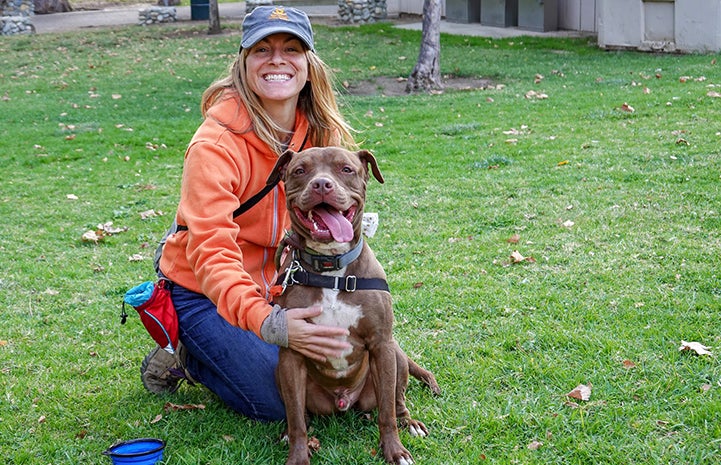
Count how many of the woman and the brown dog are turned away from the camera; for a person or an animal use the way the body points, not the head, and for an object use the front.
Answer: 0

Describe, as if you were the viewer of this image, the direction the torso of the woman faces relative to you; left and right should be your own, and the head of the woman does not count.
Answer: facing the viewer and to the right of the viewer

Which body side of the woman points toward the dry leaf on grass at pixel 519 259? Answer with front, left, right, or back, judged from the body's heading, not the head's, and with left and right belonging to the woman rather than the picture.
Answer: left

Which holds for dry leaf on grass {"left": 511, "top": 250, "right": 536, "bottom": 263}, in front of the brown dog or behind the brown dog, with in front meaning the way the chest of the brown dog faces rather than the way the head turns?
behind

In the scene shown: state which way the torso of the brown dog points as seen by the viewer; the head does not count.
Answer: toward the camera

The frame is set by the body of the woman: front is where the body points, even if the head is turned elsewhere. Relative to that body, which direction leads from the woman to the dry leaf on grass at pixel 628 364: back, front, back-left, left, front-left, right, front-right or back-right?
front-left

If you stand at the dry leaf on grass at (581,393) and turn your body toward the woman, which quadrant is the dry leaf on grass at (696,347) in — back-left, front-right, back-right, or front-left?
back-right

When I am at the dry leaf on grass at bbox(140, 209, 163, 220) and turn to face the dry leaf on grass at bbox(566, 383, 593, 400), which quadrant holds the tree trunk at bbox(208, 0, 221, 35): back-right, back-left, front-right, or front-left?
back-left
